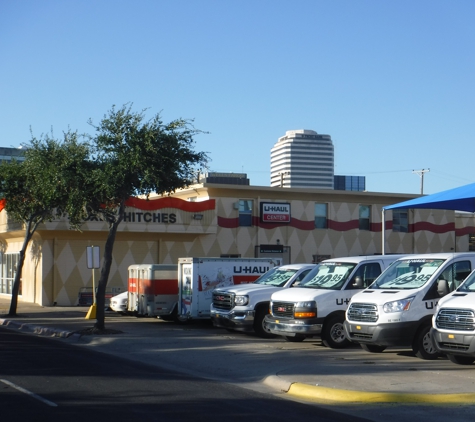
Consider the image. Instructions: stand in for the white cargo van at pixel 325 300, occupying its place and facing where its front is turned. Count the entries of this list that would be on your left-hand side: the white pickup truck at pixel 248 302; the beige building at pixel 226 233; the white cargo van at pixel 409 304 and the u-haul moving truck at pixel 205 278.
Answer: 1

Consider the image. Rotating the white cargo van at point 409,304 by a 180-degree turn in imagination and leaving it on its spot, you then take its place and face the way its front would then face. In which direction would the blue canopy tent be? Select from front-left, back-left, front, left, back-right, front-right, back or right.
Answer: front-left

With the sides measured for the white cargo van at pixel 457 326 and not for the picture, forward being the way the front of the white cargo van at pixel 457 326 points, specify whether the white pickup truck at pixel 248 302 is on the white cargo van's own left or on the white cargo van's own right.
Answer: on the white cargo van's own right

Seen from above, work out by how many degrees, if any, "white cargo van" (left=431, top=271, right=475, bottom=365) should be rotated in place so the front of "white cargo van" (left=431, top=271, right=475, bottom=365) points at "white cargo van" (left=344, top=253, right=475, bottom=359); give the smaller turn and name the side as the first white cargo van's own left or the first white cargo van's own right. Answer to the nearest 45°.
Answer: approximately 90° to the first white cargo van's own right

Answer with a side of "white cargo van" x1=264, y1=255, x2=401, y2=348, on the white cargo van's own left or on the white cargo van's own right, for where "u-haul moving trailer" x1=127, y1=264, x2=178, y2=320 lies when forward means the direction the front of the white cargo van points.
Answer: on the white cargo van's own right

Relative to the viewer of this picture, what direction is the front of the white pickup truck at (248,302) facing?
facing the viewer and to the left of the viewer
